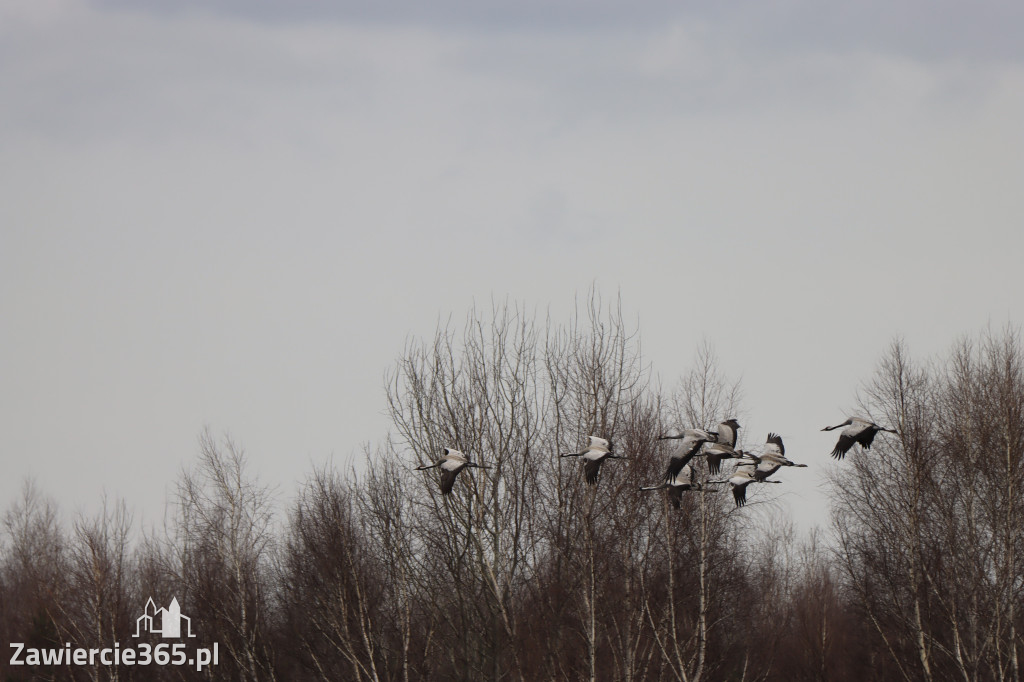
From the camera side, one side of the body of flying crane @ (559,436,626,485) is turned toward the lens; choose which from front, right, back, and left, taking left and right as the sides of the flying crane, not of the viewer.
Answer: left

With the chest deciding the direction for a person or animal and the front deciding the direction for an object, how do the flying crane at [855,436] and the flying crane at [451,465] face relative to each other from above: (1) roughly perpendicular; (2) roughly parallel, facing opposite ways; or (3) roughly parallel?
roughly parallel

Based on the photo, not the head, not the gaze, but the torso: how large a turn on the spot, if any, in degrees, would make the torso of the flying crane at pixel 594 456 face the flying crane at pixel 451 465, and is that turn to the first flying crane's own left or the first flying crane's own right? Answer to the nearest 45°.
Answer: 0° — it already faces it

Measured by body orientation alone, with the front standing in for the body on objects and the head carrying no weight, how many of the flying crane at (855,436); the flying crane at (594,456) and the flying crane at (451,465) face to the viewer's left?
3

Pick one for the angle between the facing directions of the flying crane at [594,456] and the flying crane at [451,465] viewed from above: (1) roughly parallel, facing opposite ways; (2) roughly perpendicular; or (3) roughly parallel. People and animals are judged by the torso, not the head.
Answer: roughly parallel

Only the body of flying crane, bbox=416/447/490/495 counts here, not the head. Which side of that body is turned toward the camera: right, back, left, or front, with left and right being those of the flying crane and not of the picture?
left

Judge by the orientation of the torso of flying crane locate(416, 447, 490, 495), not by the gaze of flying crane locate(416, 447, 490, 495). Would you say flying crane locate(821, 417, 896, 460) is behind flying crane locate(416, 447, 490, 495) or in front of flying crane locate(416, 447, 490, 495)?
behind

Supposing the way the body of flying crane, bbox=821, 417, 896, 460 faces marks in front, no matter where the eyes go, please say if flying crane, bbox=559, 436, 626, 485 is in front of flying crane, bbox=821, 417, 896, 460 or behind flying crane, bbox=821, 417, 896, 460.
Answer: in front

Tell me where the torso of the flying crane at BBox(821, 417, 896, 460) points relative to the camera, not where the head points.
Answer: to the viewer's left

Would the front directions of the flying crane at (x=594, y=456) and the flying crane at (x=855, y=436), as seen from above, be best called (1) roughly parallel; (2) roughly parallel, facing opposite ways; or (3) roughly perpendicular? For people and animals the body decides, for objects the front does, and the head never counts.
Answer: roughly parallel

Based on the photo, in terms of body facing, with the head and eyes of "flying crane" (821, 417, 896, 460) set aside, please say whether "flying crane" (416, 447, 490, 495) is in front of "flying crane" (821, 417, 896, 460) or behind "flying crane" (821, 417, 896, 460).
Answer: in front
